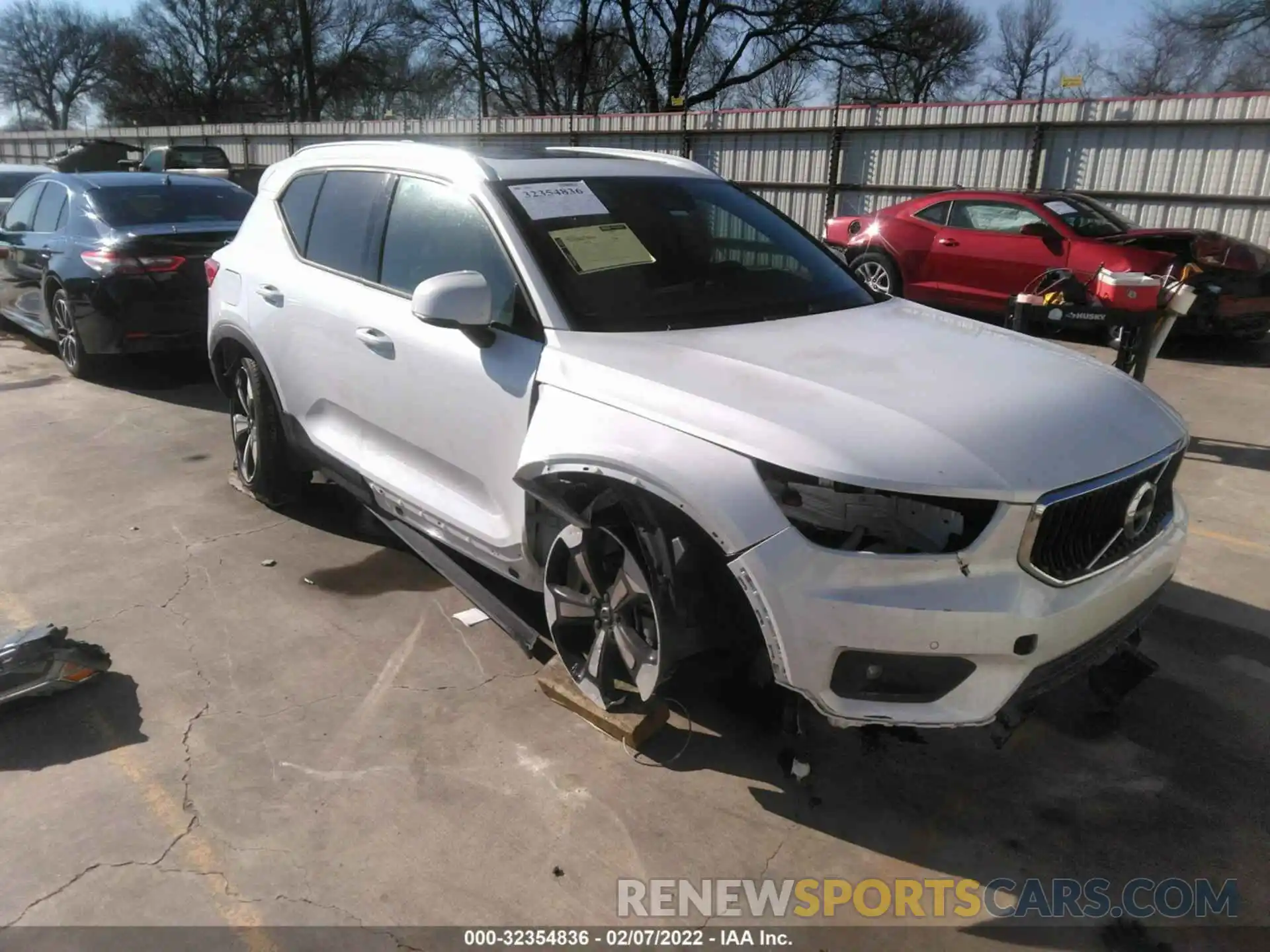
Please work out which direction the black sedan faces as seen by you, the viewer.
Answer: facing away from the viewer and to the left of the viewer

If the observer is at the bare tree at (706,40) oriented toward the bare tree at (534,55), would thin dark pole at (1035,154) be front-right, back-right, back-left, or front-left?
back-left

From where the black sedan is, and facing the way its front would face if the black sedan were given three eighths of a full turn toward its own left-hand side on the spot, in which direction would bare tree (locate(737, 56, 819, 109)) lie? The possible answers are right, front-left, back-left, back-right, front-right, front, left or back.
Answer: back-left

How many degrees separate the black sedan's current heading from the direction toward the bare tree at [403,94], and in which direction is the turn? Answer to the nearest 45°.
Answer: approximately 45° to its right

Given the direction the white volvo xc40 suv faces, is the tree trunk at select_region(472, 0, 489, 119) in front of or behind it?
behind

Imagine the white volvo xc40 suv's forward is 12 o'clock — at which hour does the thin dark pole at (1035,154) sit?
The thin dark pole is roughly at 8 o'clock from the white volvo xc40 suv.

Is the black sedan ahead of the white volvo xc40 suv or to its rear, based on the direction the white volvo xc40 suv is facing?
to the rear

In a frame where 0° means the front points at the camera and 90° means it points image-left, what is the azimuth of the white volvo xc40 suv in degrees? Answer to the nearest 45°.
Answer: approximately 315°

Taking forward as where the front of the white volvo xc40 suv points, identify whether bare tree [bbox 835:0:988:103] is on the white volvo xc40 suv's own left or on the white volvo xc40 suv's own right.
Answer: on the white volvo xc40 suv's own left

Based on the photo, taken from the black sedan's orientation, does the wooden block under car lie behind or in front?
behind
